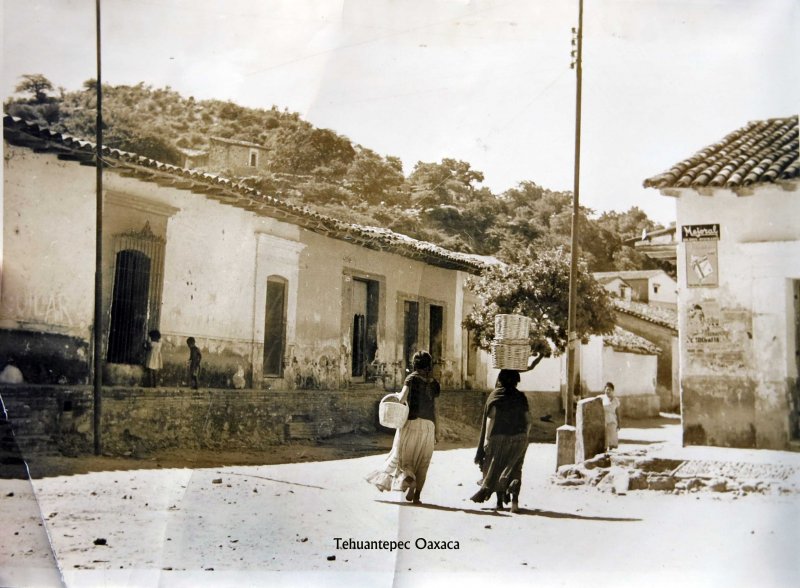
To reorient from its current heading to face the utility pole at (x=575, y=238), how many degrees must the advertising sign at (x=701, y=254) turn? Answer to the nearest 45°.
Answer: approximately 45° to its right

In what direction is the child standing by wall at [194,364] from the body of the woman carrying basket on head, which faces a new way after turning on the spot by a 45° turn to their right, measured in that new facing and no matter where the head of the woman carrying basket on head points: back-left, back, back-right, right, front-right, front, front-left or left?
back-left

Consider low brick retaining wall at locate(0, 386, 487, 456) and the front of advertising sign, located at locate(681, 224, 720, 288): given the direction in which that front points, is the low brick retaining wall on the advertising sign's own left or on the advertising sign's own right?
on the advertising sign's own right

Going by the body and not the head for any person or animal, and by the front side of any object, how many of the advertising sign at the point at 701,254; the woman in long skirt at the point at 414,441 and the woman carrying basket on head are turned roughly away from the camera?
2

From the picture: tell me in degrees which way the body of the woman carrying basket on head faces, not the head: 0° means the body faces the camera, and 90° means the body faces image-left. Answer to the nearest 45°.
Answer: approximately 180°

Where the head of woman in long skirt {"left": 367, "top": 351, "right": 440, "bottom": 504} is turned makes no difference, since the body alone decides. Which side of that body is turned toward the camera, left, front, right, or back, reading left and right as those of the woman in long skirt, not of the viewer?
back

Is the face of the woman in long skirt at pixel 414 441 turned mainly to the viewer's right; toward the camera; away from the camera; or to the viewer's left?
away from the camera

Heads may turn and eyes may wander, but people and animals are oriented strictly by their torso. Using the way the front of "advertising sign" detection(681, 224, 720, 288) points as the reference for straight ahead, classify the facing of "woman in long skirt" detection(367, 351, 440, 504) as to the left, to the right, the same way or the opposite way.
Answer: the opposite way
